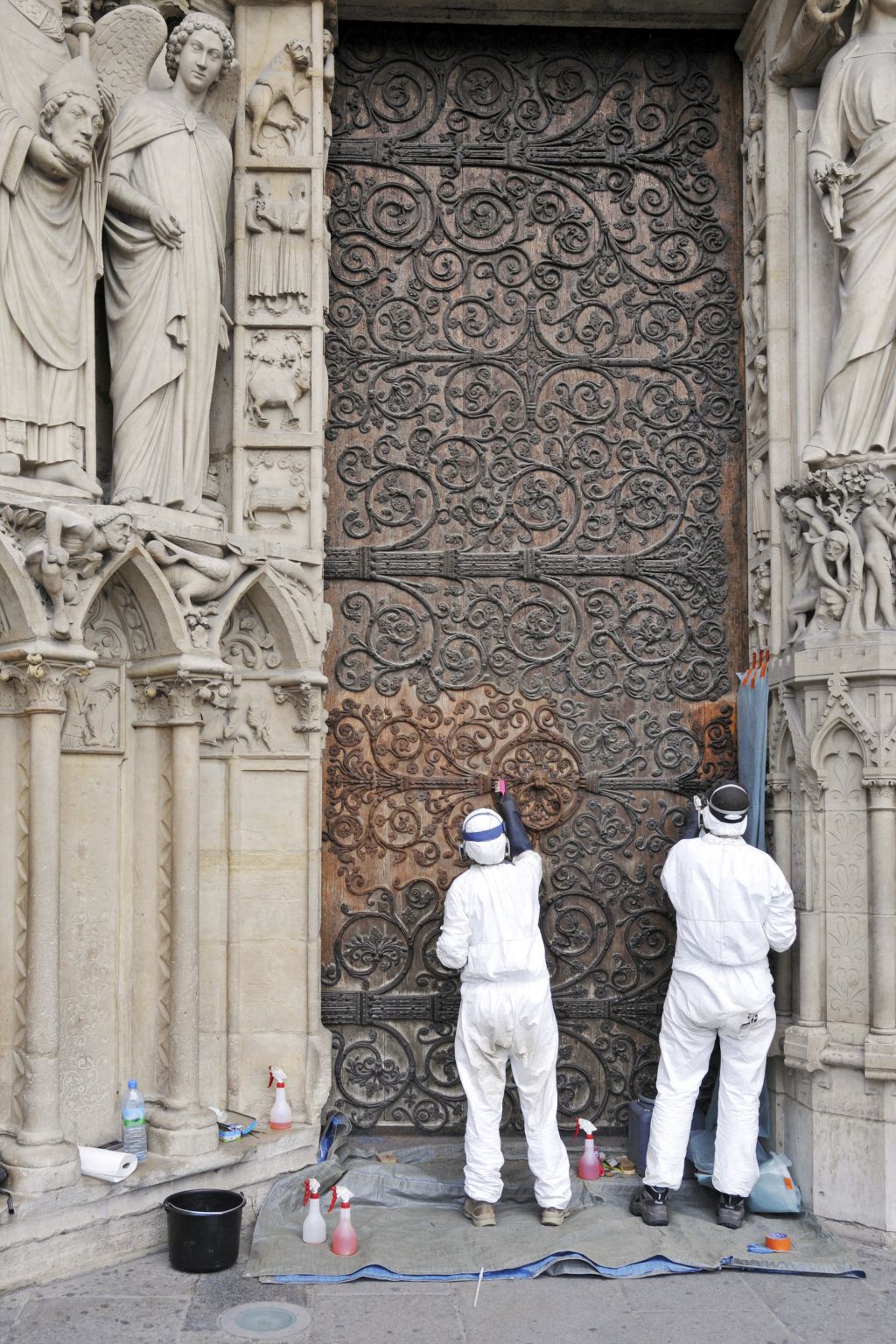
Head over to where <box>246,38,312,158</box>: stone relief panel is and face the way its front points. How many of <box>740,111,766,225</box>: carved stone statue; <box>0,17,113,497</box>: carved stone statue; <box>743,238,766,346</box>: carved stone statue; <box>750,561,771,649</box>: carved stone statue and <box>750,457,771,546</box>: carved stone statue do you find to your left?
4

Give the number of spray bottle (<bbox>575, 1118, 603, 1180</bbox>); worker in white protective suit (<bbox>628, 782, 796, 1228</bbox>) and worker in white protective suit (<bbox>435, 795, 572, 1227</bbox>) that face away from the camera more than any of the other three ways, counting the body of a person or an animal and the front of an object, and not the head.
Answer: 2

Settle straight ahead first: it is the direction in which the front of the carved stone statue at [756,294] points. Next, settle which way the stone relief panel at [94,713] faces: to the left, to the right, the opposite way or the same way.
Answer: to the left

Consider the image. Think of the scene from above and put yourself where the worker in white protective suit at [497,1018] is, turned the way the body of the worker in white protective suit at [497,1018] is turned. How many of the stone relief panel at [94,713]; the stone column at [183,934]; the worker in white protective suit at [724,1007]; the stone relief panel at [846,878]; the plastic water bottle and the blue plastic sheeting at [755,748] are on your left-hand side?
3

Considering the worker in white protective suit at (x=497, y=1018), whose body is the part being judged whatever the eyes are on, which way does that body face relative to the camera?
away from the camera

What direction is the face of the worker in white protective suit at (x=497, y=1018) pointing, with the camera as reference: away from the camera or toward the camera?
away from the camera

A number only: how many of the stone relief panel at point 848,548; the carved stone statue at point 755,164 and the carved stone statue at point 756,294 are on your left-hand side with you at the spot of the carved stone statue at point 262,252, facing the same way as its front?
3

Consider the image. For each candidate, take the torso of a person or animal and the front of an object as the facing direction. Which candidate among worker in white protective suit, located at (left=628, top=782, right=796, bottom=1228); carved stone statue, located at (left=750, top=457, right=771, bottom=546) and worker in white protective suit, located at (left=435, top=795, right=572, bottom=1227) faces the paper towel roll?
the carved stone statue

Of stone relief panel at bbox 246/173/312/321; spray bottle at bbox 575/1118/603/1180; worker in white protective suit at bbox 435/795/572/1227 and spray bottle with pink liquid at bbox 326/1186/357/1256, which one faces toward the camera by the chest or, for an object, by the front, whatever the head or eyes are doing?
the stone relief panel
